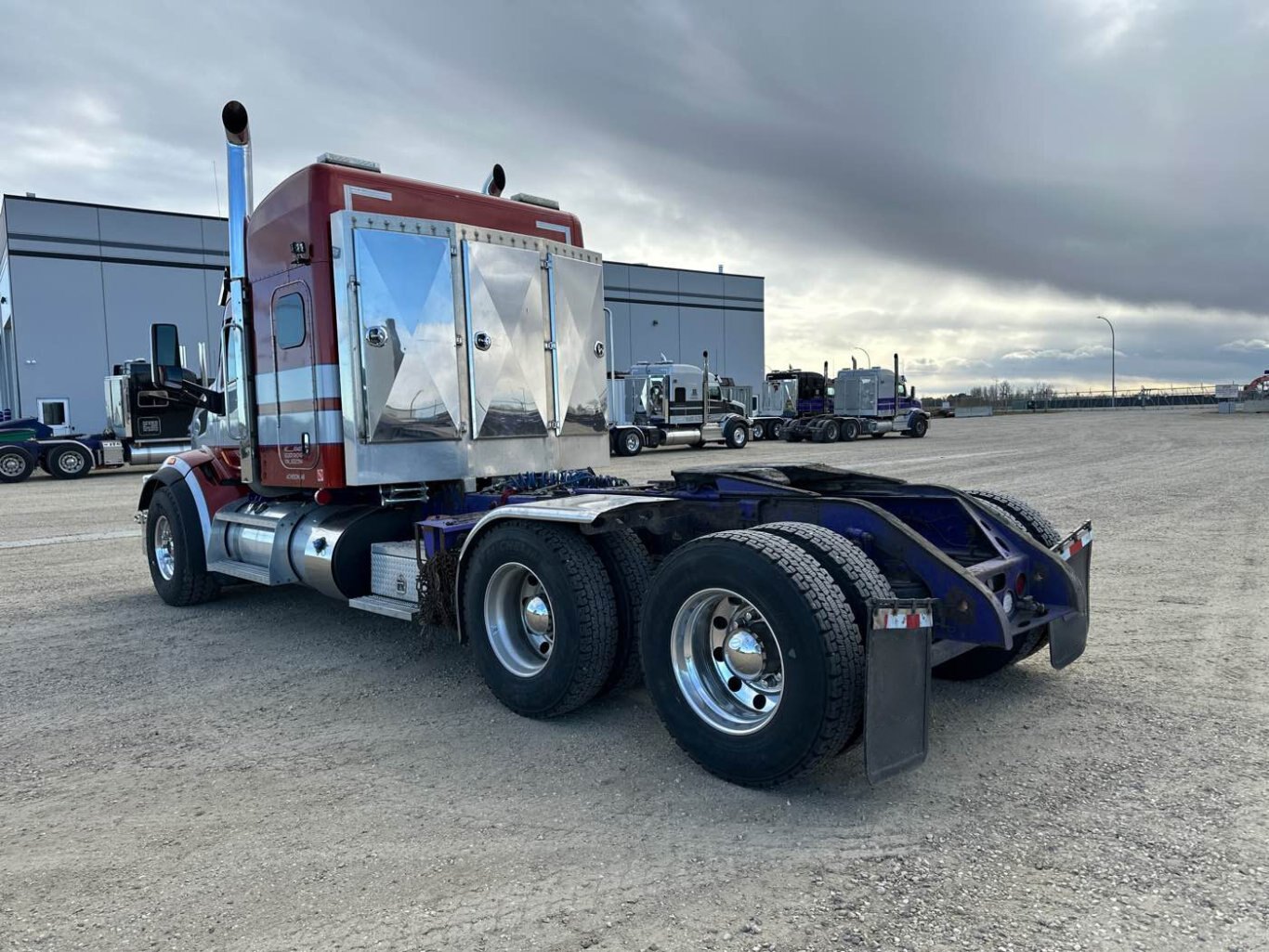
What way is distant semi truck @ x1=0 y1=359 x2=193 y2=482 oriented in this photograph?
to the viewer's right

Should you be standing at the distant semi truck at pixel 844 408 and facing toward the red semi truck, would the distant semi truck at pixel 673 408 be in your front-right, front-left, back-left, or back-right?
front-right

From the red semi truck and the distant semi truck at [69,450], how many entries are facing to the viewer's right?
1

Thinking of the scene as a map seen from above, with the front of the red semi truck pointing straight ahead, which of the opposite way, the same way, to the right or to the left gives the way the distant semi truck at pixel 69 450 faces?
to the right

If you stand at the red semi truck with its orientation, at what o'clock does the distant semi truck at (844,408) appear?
The distant semi truck is roughly at 2 o'clock from the red semi truck.

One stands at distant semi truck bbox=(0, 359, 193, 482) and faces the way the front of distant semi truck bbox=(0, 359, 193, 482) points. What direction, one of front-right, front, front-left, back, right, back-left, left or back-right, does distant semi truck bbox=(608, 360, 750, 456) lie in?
front

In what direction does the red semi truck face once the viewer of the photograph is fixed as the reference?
facing away from the viewer and to the left of the viewer

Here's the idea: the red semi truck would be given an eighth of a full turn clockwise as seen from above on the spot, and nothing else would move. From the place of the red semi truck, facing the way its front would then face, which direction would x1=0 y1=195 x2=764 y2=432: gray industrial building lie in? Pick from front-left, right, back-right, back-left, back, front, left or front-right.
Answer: front-left

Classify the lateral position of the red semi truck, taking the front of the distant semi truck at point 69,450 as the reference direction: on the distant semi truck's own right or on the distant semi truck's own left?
on the distant semi truck's own right

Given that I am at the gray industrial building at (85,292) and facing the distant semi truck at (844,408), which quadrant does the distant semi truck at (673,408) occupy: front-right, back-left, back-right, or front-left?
front-right
